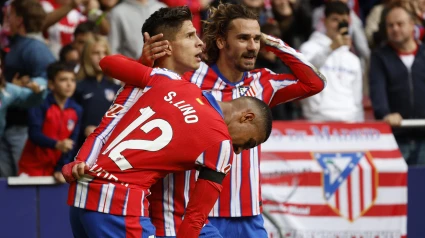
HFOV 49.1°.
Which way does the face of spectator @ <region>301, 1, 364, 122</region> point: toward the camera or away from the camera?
toward the camera

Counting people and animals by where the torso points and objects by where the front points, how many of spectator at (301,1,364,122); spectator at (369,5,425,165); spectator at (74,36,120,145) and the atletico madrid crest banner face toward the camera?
4

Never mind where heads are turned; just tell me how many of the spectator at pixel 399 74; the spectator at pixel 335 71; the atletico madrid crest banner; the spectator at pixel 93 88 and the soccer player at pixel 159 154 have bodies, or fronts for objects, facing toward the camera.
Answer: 4

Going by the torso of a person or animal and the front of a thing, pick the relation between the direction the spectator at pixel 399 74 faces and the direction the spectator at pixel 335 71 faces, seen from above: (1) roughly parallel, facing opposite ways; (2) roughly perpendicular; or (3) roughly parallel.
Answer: roughly parallel

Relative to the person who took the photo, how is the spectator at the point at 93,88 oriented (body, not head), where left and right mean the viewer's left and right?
facing the viewer

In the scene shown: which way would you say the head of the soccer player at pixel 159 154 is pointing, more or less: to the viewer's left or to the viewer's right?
to the viewer's right

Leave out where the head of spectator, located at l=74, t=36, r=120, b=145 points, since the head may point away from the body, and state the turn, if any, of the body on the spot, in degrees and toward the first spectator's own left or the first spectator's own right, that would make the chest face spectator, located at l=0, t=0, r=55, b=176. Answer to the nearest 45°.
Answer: approximately 90° to the first spectator's own right

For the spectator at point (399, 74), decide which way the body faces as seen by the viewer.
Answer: toward the camera
